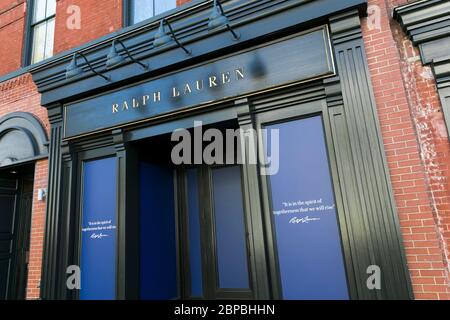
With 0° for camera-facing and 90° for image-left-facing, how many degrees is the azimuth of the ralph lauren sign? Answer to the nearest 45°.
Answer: approximately 45°

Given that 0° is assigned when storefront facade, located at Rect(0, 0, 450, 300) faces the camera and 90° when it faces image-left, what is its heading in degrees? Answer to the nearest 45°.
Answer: approximately 45°
